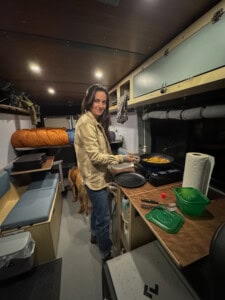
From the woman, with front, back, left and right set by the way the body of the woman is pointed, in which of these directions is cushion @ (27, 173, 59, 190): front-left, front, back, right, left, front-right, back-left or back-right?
back-left

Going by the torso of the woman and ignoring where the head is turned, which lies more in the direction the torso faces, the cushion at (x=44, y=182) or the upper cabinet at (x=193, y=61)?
the upper cabinet

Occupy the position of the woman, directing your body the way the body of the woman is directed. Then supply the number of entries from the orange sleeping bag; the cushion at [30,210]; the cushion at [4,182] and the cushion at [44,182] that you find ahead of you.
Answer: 0

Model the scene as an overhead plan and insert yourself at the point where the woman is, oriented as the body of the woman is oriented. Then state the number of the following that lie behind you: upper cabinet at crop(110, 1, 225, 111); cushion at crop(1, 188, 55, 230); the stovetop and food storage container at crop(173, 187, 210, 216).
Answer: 1

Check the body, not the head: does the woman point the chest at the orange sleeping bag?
no

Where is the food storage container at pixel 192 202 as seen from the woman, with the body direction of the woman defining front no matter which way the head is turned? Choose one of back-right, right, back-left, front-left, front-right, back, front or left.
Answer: front-right

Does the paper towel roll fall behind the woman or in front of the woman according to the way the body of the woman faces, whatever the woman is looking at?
in front

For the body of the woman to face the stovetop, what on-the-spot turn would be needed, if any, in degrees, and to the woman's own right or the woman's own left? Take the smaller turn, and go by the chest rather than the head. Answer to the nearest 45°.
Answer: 0° — they already face it

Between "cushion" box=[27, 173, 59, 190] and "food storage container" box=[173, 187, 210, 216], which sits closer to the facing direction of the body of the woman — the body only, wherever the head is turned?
the food storage container

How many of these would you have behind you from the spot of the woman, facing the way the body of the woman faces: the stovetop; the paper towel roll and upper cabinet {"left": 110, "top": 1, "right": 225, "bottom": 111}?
0

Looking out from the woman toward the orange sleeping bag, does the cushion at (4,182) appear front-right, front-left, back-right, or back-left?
front-left

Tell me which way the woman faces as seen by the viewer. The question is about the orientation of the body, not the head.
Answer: to the viewer's right

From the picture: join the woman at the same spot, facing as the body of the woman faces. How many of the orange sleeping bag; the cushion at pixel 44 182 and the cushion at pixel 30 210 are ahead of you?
0

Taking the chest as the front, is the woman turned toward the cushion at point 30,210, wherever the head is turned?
no

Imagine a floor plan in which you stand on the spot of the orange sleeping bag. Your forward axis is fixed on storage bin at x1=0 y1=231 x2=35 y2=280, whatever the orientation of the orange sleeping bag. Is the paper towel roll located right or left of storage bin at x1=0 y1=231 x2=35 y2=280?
left
